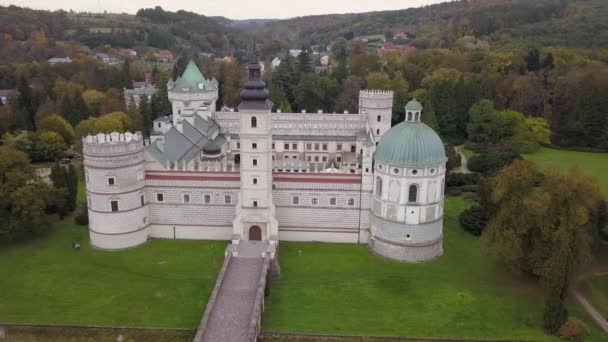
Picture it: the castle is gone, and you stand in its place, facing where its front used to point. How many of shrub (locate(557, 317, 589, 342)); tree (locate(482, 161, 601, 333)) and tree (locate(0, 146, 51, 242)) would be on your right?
1

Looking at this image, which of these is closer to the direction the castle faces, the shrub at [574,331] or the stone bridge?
the stone bridge

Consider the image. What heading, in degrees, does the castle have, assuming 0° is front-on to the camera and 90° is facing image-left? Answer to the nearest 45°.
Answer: approximately 0°

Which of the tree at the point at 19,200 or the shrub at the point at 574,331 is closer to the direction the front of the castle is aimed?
the shrub

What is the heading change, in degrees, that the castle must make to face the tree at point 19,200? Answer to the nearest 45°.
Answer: approximately 90° to its right

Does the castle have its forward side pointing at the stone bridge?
yes

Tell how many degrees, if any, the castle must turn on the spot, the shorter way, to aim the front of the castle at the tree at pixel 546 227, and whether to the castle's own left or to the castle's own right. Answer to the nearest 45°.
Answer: approximately 45° to the castle's own left

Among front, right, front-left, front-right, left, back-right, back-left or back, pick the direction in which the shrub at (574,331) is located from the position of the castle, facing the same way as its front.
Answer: front-left
